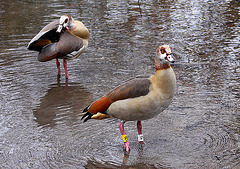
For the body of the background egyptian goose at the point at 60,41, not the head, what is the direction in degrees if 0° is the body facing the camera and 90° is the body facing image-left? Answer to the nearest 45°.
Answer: approximately 270°

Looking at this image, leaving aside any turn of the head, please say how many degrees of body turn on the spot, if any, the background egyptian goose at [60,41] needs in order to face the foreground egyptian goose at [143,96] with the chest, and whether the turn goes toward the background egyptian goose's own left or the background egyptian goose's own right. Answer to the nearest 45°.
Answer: approximately 90° to the background egyptian goose's own right
